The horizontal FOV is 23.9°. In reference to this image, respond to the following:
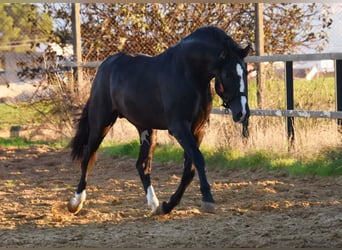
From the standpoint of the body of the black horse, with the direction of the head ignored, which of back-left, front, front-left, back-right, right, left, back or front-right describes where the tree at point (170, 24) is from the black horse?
back-left

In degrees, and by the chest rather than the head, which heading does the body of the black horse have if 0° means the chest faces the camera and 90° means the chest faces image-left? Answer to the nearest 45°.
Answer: approximately 315°

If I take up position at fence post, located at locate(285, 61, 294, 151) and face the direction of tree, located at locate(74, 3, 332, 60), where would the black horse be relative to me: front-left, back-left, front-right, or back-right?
back-left

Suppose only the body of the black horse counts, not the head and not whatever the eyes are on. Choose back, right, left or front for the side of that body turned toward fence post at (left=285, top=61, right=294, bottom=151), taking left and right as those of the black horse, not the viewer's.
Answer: left

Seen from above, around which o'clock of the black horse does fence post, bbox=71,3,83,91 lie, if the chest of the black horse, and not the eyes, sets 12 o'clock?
The fence post is roughly at 7 o'clock from the black horse.

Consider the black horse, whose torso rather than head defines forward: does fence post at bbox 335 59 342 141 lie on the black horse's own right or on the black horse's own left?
on the black horse's own left
